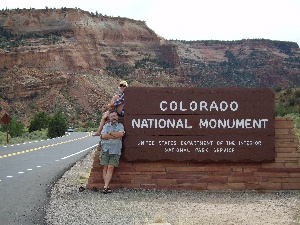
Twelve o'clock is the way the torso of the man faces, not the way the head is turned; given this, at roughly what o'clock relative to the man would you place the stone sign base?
The stone sign base is roughly at 9 o'clock from the man.

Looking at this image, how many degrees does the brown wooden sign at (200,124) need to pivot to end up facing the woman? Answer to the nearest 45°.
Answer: approximately 90° to its right

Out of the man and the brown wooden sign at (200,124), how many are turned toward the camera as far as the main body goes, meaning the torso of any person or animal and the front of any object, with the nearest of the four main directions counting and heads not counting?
2

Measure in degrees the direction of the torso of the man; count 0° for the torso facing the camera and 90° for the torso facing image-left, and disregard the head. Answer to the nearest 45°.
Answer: approximately 0°

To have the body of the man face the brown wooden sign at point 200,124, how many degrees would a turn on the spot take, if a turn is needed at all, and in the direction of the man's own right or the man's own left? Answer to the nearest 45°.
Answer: approximately 90° to the man's own left

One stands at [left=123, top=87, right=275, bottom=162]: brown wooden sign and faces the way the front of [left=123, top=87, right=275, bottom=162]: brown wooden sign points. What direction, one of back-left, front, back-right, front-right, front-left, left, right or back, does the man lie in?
right
